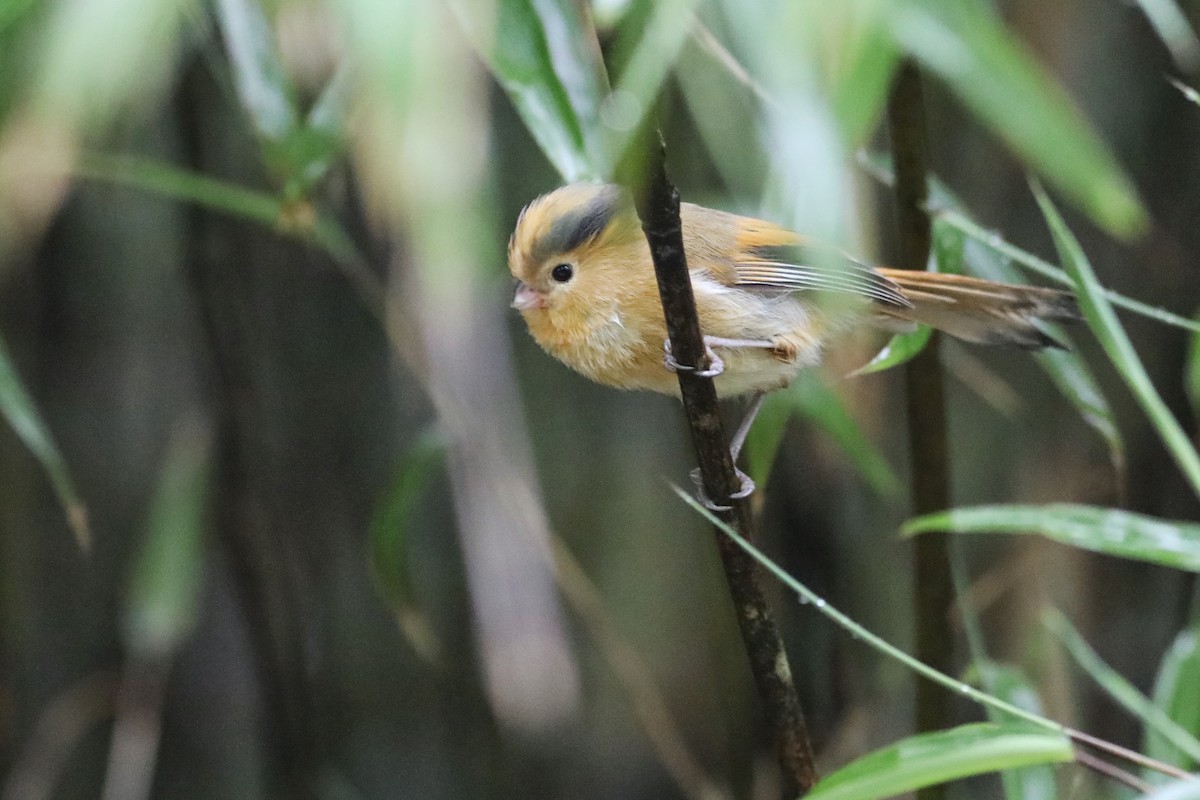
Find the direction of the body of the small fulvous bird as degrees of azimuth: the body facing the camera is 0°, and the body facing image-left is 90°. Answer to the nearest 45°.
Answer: approximately 90°

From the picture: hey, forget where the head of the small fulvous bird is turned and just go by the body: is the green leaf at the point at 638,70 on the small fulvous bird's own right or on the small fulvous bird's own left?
on the small fulvous bird's own left

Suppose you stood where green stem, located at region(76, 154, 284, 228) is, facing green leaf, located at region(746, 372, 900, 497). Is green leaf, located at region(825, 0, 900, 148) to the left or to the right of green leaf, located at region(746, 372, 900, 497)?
right
